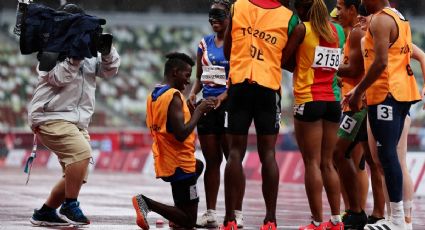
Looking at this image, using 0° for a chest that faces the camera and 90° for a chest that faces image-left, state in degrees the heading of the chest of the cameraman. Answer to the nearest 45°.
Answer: approximately 315°
